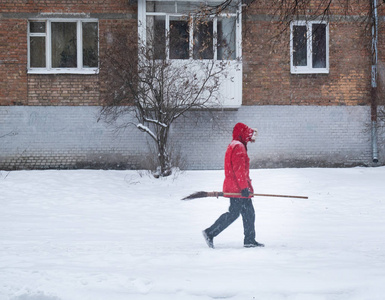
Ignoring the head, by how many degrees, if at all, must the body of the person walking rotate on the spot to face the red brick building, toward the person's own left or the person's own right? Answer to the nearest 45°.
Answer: approximately 90° to the person's own left

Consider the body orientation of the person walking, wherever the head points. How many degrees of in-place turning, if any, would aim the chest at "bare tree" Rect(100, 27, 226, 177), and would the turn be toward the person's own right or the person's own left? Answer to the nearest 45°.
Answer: approximately 90° to the person's own left

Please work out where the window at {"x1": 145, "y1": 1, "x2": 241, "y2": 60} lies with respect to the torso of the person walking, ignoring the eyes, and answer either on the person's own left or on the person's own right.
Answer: on the person's own left

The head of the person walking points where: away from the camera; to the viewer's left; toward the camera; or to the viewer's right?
to the viewer's right

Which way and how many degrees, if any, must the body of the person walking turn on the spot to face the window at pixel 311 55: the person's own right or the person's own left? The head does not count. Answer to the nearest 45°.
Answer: approximately 90° to the person's own left

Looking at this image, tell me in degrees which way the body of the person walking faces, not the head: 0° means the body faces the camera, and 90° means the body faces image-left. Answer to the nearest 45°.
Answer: approximately 270°
